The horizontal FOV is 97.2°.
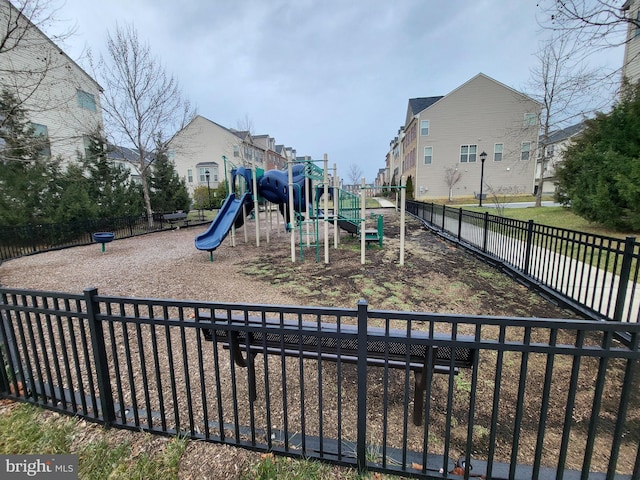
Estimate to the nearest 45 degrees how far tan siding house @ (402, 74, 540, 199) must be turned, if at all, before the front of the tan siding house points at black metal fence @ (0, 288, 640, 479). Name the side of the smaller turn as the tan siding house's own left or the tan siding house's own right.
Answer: approximately 90° to the tan siding house's own left

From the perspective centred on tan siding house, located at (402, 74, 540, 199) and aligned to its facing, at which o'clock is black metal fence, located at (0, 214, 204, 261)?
The black metal fence is roughly at 10 o'clock from the tan siding house.

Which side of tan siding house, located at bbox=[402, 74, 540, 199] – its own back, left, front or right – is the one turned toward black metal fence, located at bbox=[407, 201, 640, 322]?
left

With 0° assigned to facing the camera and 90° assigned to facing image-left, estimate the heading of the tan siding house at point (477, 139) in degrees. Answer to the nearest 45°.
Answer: approximately 90°
